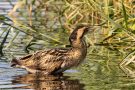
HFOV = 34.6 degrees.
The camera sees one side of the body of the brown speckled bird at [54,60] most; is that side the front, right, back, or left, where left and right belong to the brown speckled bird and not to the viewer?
right
